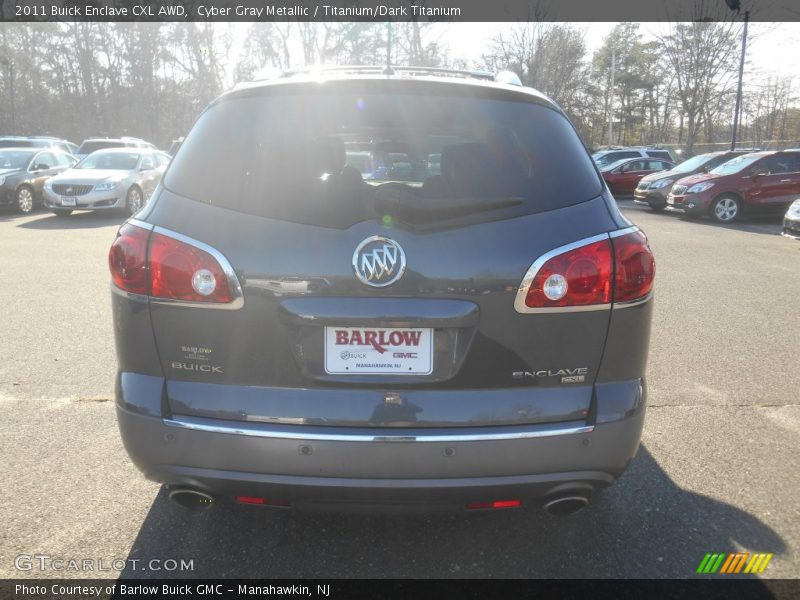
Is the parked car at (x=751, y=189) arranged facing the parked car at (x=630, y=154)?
no

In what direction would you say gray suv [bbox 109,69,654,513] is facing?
away from the camera

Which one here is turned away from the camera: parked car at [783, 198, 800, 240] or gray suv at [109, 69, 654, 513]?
the gray suv

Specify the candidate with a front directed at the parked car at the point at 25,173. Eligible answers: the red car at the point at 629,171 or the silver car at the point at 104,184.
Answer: the red car

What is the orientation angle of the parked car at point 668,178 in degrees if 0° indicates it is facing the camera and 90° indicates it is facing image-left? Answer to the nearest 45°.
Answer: approximately 45°

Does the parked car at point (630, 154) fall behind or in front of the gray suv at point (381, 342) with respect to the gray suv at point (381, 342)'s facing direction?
in front

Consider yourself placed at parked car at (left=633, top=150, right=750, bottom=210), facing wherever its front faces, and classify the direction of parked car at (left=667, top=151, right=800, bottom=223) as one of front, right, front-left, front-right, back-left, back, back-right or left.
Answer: left

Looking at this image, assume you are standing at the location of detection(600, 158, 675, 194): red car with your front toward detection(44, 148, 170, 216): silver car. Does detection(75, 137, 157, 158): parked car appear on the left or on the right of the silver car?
right

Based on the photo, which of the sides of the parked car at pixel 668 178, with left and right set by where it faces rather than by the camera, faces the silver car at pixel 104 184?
front

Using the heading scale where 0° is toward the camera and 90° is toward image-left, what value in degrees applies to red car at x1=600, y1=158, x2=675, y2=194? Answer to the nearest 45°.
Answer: approximately 45°

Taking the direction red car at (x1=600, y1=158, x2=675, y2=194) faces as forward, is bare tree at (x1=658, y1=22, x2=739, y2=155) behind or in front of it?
behind

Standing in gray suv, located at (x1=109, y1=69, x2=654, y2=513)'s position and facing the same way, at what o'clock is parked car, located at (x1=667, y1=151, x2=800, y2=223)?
The parked car is roughly at 1 o'clock from the gray suv.

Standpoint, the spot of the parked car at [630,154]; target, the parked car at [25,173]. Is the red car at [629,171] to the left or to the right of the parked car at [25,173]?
left

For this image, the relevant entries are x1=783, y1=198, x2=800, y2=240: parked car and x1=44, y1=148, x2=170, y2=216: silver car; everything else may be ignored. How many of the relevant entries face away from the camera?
0

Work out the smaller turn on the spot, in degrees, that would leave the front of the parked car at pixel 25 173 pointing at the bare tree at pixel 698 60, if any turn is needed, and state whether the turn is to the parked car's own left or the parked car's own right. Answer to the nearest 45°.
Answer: approximately 135° to the parked car's own left

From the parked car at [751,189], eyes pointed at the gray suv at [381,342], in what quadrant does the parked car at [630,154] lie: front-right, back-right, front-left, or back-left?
back-right

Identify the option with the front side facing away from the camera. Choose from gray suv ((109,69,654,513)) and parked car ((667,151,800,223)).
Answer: the gray suv

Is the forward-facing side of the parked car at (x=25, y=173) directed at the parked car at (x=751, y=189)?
no

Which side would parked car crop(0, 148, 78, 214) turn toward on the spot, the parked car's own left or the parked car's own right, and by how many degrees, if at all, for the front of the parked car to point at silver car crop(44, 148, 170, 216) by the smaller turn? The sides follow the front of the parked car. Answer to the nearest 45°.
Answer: approximately 90° to the parked car's own left

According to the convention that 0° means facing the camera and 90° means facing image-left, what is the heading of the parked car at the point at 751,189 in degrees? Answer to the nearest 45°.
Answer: approximately 45°

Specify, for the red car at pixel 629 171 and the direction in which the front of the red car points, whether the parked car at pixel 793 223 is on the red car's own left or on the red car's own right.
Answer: on the red car's own left

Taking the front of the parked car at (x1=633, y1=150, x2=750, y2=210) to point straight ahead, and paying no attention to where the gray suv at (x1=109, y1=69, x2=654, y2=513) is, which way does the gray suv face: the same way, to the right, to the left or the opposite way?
to the right

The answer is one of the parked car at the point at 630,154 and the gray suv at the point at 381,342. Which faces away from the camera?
the gray suv
